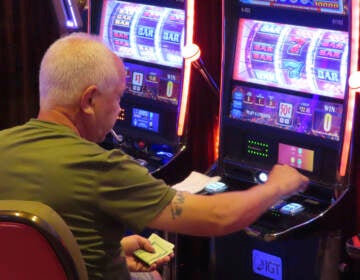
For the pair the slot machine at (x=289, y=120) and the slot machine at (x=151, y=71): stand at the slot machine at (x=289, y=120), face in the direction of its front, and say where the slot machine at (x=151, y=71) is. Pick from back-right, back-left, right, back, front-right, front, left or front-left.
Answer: right

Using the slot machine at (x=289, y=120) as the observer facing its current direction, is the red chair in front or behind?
in front

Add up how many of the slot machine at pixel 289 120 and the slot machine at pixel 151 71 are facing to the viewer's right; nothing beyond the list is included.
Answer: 0

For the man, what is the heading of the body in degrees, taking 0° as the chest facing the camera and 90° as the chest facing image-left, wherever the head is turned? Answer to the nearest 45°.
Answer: approximately 225°

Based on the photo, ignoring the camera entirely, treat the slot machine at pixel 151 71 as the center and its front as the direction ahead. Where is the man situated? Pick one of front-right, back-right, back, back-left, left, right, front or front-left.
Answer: front-left

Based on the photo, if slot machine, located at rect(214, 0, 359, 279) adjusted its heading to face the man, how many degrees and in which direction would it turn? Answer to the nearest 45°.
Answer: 0° — it already faces them

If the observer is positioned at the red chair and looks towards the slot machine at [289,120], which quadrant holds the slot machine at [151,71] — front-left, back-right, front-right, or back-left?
front-left

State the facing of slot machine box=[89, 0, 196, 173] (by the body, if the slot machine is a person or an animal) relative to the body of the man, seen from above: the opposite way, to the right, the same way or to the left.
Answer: the opposite way

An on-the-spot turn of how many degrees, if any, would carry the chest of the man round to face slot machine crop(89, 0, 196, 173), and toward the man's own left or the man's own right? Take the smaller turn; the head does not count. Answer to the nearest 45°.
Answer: approximately 45° to the man's own left

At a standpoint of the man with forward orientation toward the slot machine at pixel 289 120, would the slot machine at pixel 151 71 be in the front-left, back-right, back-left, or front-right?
front-left

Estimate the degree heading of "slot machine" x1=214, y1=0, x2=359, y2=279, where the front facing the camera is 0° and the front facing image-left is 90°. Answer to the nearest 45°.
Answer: approximately 45°

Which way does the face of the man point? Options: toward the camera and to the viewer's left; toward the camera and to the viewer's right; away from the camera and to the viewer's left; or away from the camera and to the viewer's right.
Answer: away from the camera and to the viewer's right

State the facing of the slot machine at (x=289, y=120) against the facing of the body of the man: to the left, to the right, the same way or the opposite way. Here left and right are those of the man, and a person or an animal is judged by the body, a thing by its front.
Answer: the opposite way
